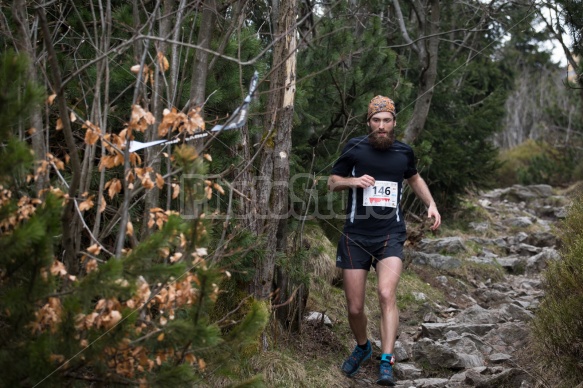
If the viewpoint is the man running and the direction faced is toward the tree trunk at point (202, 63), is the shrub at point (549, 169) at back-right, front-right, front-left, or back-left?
front-right

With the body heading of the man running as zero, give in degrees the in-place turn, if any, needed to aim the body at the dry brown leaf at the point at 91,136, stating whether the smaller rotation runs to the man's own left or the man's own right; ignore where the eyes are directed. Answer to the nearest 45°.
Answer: approximately 45° to the man's own right

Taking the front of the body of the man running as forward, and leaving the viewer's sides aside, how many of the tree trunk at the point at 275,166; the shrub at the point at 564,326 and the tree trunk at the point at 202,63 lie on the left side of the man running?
1

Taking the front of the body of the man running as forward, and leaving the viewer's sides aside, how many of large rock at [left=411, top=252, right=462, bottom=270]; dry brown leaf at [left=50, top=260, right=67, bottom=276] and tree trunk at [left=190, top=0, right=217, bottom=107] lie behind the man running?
1

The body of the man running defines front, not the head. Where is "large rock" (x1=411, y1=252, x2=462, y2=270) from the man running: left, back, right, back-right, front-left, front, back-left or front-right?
back

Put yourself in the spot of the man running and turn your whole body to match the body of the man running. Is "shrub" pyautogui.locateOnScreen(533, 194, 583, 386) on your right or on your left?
on your left

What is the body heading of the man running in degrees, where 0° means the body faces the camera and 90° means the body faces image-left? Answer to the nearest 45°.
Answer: approximately 0°

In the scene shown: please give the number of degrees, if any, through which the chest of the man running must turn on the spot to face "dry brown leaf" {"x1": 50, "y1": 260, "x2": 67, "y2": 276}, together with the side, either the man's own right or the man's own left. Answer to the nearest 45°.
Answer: approximately 45° to the man's own right

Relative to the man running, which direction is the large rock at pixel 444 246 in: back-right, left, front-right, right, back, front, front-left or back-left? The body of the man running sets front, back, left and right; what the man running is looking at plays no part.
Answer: back
